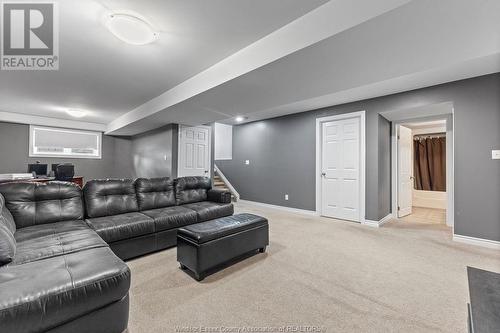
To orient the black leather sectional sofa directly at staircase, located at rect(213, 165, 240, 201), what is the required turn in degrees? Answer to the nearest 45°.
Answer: approximately 90° to its left

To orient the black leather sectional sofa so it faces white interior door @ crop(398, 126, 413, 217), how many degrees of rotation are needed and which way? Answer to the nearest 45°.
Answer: approximately 45° to its left

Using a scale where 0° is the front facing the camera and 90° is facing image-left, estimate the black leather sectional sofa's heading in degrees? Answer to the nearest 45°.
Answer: approximately 315°

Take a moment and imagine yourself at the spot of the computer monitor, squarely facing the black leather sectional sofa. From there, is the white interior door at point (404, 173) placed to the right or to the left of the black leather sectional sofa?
left

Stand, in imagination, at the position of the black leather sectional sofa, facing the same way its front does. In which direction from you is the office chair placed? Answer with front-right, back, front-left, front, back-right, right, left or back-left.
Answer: back-left

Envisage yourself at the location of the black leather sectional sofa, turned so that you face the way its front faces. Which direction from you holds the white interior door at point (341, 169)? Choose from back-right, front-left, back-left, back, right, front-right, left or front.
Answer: front-left

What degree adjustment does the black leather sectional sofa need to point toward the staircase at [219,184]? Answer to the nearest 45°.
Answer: approximately 90° to its left

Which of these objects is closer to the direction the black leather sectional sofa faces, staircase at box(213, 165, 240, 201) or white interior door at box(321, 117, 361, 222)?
the white interior door
